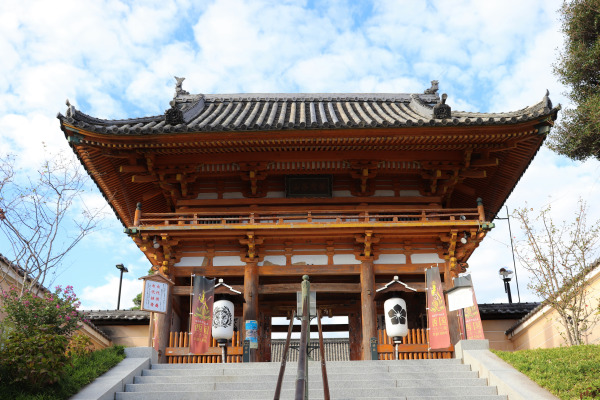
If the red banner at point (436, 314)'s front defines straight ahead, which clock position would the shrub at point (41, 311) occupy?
The shrub is roughly at 2 o'clock from the red banner.

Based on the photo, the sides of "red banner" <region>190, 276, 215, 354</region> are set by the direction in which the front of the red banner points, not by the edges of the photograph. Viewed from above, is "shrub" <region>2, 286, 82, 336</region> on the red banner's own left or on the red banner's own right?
on the red banner's own right

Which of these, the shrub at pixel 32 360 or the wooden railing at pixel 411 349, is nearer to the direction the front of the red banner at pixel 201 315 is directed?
the shrub

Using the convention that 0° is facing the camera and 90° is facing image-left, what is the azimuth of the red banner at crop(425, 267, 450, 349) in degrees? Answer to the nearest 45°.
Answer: approximately 0°

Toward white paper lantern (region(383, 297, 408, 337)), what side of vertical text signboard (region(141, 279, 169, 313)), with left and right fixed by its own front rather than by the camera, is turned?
left

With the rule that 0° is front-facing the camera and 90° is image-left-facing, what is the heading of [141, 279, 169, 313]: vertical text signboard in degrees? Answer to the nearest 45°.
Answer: approximately 0°

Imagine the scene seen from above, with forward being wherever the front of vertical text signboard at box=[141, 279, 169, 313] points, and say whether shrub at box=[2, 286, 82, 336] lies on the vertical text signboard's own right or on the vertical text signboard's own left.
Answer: on the vertical text signboard's own right

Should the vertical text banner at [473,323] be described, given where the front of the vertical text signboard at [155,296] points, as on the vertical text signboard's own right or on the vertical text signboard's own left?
on the vertical text signboard's own left
